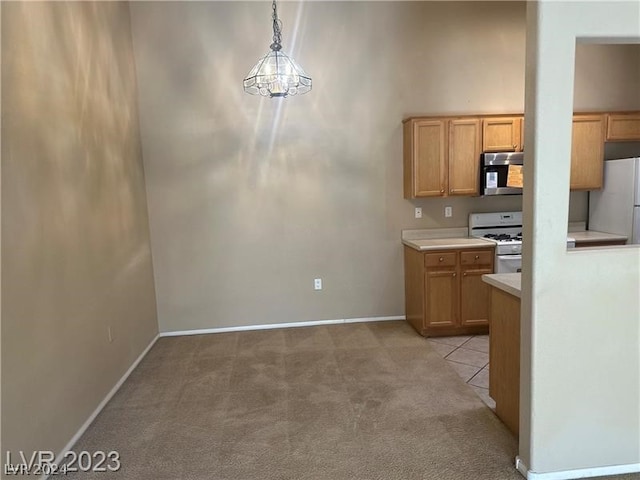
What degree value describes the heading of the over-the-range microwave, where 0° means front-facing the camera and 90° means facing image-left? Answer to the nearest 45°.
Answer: approximately 315°

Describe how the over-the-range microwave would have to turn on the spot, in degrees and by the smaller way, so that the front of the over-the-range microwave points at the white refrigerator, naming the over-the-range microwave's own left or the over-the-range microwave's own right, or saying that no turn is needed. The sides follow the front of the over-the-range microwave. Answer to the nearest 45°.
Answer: approximately 45° to the over-the-range microwave's own left

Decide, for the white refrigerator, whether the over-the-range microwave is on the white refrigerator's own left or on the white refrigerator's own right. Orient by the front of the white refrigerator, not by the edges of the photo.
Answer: on the white refrigerator's own right

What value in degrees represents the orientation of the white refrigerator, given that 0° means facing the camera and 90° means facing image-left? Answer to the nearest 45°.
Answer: approximately 315°

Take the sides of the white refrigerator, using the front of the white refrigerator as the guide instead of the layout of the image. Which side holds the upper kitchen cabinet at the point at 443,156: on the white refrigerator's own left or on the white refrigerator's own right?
on the white refrigerator's own right
